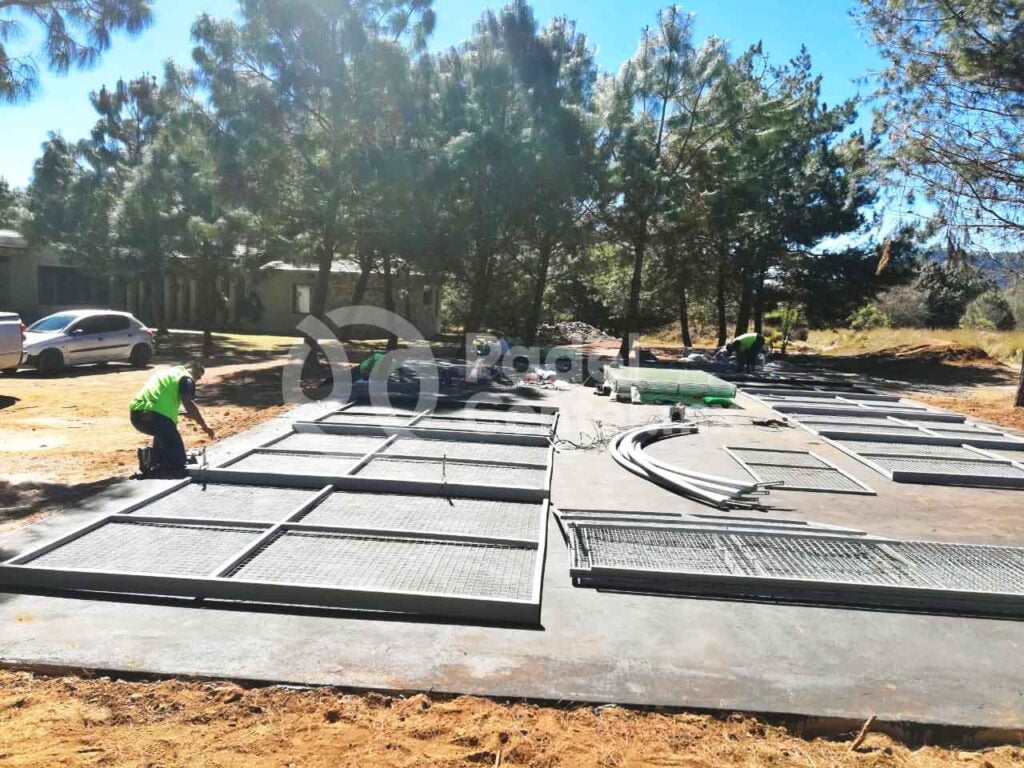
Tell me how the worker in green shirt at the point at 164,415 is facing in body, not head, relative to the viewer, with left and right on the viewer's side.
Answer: facing to the right of the viewer

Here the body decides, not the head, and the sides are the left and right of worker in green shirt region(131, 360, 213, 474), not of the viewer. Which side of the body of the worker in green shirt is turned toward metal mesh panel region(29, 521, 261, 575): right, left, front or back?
right

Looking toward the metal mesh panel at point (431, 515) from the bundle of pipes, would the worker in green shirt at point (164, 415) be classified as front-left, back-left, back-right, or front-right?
front-right

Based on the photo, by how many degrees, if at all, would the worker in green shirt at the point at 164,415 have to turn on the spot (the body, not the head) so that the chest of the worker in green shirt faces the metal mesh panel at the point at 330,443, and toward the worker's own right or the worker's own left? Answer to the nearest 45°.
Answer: approximately 45° to the worker's own left

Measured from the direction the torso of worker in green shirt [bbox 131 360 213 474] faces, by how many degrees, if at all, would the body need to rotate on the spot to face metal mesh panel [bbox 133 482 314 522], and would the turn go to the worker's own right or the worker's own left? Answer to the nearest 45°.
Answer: approximately 45° to the worker's own right

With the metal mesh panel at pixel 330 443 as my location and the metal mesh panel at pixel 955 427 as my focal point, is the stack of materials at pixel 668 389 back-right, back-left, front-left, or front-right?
front-left

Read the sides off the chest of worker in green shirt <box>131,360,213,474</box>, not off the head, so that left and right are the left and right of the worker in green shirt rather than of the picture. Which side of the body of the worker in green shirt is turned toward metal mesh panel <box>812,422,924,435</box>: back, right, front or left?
front

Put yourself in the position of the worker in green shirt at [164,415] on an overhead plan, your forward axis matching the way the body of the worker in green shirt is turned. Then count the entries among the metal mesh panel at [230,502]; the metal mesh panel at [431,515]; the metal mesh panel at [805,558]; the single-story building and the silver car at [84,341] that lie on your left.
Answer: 2

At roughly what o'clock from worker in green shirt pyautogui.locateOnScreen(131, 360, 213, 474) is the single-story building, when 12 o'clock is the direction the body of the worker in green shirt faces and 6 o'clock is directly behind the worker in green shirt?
The single-story building is roughly at 9 o'clock from the worker in green shirt.

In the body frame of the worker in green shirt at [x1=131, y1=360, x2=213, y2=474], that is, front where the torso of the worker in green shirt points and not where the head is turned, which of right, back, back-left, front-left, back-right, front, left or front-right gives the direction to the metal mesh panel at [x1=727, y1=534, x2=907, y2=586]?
front-right

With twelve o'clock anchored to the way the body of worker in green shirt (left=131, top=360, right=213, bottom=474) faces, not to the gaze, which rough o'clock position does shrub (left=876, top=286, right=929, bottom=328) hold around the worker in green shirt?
The shrub is roughly at 11 o'clock from the worker in green shirt.

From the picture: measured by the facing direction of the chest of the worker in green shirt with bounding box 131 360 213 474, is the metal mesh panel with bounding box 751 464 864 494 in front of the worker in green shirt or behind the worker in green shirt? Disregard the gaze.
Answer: in front

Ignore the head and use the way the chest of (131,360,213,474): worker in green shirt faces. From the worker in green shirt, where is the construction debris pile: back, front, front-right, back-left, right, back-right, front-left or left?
front-left

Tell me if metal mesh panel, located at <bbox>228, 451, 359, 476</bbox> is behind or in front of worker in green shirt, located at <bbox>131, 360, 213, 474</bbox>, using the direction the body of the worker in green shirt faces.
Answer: in front

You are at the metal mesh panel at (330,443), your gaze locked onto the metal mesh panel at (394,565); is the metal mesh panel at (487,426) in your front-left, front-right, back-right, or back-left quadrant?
back-left

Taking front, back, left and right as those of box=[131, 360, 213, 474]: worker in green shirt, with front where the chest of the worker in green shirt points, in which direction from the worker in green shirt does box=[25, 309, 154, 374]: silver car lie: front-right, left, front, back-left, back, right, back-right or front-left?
left

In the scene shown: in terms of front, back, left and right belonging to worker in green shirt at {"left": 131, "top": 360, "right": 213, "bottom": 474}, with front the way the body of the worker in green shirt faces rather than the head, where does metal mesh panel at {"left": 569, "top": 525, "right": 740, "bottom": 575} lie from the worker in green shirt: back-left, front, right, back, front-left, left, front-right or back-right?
front-right

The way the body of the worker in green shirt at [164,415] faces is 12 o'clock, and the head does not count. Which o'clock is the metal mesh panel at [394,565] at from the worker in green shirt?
The metal mesh panel is roughly at 2 o'clock from the worker in green shirt.
